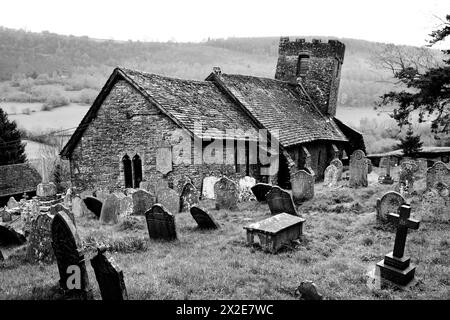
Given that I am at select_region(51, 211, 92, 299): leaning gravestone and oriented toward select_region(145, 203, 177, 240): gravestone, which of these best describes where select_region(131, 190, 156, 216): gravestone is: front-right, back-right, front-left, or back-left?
front-left

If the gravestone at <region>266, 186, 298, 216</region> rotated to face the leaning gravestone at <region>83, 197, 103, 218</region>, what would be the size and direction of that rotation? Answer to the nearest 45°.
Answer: approximately 90° to its right

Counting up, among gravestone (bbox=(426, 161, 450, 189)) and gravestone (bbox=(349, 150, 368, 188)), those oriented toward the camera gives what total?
2

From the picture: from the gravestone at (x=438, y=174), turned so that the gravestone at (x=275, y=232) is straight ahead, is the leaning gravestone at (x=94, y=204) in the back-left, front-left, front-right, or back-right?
front-right

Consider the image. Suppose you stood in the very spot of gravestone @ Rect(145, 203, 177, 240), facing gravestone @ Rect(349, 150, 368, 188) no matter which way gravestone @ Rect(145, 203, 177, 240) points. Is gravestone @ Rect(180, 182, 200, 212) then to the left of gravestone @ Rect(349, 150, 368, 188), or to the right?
left

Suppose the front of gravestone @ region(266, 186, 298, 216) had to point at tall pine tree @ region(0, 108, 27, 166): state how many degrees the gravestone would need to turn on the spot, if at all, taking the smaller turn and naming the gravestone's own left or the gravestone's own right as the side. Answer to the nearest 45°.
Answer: approximately 135° to the gravestone's own right

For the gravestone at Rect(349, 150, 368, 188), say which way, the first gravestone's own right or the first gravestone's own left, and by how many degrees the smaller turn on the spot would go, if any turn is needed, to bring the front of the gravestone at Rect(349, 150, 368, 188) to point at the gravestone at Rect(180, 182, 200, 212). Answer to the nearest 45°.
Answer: approximately 45° to the first gravestone's own right

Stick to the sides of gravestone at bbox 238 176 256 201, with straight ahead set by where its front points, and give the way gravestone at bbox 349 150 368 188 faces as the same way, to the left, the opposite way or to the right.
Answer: the same way

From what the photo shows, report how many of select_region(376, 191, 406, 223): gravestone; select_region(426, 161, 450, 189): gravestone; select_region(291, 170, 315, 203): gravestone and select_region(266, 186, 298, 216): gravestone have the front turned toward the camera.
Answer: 4

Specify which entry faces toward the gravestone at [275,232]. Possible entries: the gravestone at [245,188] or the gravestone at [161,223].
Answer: the gravestone at [245,188]

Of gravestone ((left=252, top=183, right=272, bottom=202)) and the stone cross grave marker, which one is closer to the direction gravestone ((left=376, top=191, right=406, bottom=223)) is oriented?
the stone cross grave marker

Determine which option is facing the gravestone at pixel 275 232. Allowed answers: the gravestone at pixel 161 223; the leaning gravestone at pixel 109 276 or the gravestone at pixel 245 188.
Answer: the gravestone at pixel 245 188

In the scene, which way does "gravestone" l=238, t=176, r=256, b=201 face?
toward the camera

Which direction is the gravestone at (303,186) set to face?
toward the camera

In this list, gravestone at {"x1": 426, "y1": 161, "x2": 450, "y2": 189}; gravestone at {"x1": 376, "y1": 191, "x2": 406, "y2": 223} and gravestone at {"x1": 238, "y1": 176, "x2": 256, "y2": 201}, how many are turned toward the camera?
3

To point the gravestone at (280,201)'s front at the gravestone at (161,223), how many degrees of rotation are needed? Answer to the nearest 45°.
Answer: approximately 45° to its right

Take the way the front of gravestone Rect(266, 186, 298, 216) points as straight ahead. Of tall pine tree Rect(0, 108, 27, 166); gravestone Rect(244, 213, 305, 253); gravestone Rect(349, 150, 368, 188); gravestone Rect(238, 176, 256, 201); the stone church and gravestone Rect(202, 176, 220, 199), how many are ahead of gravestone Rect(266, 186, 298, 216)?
1

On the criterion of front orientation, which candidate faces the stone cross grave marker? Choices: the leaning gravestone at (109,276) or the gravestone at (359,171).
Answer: the gravestone
